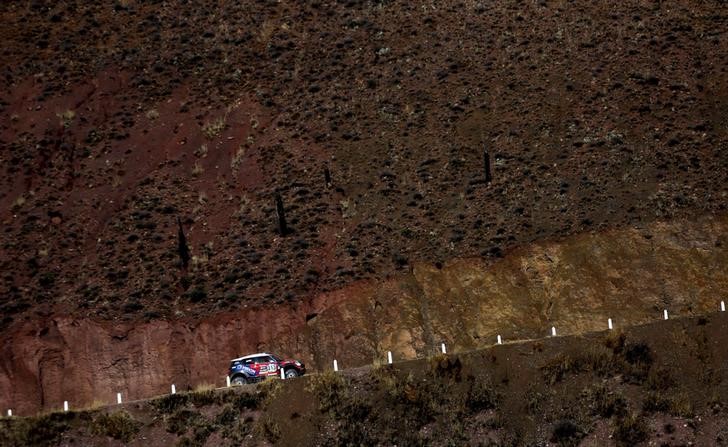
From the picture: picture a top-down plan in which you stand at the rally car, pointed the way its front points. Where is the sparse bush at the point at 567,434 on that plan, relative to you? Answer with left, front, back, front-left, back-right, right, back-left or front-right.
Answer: front-right

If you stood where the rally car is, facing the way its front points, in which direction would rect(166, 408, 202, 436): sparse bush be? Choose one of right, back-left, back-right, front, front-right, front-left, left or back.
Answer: back-right

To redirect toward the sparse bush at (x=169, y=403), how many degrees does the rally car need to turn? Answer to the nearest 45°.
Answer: approximately 135° to its right

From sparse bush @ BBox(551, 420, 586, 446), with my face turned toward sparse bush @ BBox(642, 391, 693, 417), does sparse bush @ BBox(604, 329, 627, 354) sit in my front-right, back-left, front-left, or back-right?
front-left

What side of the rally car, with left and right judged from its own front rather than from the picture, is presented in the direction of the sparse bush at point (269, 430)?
right

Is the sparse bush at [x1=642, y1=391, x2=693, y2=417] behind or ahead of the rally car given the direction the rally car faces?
ahead

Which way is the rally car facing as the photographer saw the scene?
facing to the right of the viewer

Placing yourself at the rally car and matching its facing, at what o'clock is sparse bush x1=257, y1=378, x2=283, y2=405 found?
The sparse bush is roughly at 3 o'clock from the rally car.

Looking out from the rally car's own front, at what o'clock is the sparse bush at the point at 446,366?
The sparse bush is roughly at 1 o'clock from the rally car.

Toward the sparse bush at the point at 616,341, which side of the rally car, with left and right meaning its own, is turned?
front
